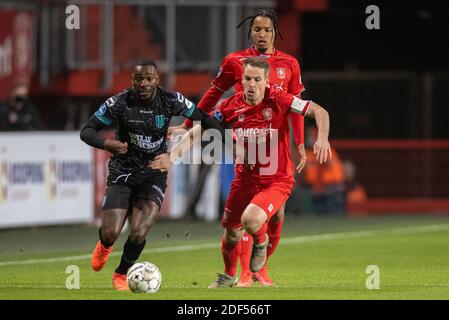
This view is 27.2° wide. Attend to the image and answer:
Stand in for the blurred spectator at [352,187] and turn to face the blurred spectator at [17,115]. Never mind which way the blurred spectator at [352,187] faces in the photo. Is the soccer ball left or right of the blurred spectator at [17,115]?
left

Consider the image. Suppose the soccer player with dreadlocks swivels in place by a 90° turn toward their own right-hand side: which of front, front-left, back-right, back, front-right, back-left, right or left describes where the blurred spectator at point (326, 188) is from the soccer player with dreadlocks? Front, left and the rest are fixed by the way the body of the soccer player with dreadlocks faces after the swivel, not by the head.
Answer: right

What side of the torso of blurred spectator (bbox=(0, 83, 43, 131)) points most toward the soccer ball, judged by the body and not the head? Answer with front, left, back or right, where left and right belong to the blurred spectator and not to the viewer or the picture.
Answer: front

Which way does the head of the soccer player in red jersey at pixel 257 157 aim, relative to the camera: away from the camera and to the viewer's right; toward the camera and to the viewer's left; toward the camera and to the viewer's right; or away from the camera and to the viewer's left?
toward the camera and to the viewer's left

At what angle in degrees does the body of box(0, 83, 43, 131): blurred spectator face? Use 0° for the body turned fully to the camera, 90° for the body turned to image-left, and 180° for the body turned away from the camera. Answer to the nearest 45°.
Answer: approximately 0°

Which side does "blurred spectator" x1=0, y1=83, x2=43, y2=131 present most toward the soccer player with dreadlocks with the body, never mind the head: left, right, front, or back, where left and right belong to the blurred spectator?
front

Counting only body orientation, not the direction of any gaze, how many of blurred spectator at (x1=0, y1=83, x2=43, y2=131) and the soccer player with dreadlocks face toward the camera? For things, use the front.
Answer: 2

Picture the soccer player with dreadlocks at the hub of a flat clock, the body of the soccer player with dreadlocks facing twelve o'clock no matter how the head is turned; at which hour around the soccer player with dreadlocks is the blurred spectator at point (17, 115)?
The blurred spectator is roughly at 5 o'clock from the soccer player with dreadlocks.
